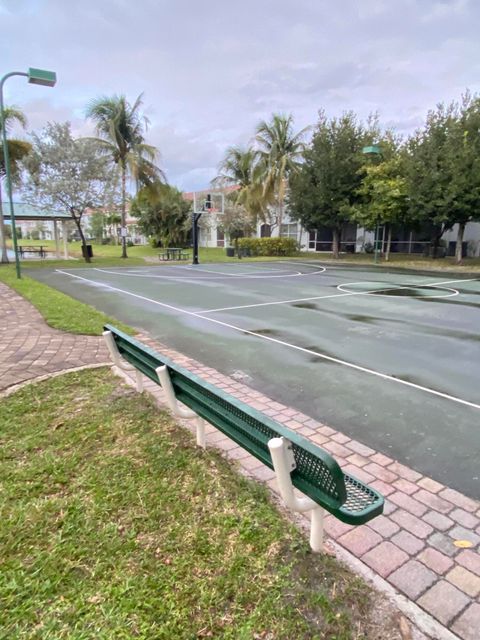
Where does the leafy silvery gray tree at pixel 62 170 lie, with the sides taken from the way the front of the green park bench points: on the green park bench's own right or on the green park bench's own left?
on the green park bench's own left

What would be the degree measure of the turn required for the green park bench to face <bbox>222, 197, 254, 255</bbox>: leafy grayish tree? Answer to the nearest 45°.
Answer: approximately 45° to its left

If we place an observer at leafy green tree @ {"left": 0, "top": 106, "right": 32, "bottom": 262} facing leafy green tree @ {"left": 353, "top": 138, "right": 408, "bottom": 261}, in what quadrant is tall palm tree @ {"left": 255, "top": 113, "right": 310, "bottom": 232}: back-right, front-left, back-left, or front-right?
front-left

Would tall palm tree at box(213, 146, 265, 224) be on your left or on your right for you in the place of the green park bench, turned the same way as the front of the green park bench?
on your left

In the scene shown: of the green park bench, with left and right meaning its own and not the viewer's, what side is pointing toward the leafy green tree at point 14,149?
left

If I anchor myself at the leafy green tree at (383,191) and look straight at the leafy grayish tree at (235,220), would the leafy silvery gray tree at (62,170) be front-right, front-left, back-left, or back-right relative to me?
front-left

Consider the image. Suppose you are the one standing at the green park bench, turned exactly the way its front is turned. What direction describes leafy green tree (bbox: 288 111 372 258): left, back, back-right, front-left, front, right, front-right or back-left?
front-left

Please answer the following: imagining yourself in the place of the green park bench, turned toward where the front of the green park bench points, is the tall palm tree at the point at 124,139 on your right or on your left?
on your left

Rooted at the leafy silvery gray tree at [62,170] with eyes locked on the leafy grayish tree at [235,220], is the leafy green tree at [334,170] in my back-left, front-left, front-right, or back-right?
front-right

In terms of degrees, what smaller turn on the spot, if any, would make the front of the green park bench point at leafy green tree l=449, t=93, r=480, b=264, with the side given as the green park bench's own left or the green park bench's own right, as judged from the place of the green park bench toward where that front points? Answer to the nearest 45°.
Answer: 0° — it already faces it

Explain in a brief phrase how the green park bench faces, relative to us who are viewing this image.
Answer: facing away from the viewer and to the right of the viewer
